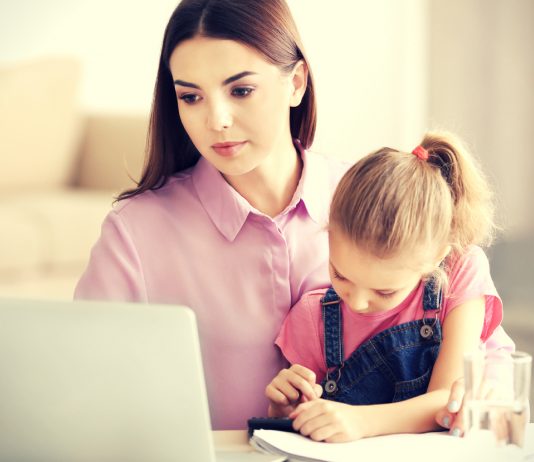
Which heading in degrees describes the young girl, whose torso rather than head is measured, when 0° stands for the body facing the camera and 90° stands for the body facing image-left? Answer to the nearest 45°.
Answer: approximately 45°

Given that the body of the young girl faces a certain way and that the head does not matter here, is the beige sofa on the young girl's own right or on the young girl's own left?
on the young girl's own right
